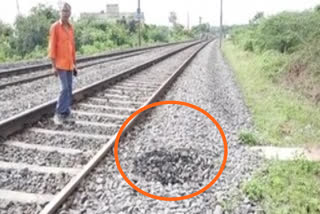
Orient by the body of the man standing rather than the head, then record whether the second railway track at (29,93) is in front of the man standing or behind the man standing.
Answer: behind

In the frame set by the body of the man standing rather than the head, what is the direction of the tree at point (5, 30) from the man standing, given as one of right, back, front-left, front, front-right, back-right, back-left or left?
back-left
